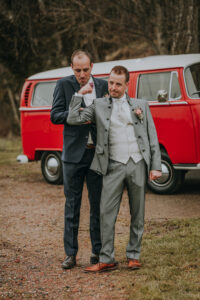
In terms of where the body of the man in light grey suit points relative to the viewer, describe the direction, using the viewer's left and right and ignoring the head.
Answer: facing the viewer

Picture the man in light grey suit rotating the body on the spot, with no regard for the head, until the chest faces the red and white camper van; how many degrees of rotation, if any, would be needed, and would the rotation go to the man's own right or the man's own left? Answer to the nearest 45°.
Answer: approximately 180°

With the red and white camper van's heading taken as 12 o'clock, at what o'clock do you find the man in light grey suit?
The man in light grey suit is roughly at 2 o'clock from the red and white camper van.

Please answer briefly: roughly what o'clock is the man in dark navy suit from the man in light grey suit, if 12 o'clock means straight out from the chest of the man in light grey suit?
The man in dark navy suit is roughly at 4 o'clock from the man in light grey suit.

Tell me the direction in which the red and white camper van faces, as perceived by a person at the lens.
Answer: facing the viewer and to the right of the viewer

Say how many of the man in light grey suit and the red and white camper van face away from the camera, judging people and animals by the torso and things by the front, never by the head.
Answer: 0

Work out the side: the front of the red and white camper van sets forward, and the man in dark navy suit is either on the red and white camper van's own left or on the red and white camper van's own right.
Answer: on the red and white camper van's own right
